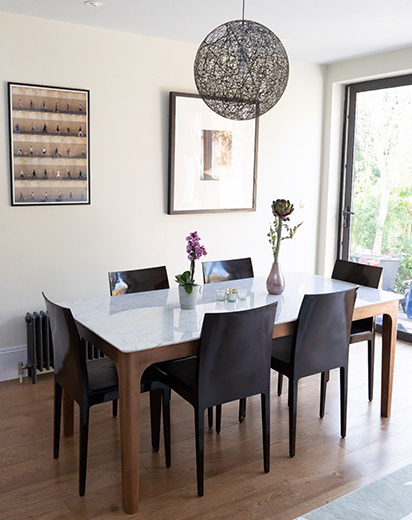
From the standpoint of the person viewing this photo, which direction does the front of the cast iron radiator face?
facing the viewer and to the right of the viewer

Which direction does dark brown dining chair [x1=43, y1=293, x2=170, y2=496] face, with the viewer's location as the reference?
facing away from the viewer and to the right of the viewer

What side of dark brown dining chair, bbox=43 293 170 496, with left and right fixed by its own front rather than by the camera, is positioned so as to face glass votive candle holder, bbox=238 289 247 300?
front

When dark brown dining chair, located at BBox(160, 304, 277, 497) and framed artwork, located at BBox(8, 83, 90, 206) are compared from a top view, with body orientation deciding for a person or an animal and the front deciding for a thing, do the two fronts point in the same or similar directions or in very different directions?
very different directions

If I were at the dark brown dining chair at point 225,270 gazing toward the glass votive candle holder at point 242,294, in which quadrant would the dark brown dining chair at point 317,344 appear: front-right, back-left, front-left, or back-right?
front-left

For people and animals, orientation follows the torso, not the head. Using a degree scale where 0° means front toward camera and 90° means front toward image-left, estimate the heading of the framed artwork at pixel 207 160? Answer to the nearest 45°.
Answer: approximately 315°

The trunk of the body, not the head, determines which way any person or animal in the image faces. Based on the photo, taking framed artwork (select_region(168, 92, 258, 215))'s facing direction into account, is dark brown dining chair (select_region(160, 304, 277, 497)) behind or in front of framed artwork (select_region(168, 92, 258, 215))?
in front

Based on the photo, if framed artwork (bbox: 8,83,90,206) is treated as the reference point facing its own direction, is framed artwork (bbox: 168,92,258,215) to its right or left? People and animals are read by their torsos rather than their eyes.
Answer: on its left

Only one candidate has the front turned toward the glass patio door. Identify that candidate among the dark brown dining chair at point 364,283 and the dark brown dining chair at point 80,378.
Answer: the dark brown dining chair at point 80,378

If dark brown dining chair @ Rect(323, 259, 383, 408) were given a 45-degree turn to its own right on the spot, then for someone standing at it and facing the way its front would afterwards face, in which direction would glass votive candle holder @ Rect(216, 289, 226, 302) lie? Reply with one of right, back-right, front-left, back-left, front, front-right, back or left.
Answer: front-left

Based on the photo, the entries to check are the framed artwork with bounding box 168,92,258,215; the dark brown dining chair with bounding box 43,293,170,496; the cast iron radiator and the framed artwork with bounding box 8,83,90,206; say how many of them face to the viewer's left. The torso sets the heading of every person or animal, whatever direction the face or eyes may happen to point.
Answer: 0

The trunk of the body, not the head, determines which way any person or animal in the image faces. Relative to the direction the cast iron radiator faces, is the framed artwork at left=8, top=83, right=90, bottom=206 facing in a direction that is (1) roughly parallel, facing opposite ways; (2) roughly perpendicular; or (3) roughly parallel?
roughly parallel

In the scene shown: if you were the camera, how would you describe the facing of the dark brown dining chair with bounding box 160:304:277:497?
facing away from the viewer and to the left of the viewer

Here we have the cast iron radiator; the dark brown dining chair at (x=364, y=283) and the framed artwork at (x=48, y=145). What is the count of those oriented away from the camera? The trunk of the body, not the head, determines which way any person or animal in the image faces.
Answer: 0

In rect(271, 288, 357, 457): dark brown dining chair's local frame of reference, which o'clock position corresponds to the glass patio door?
The glass patio door is roughly at 2 o'clock from the dark brown dining chair.

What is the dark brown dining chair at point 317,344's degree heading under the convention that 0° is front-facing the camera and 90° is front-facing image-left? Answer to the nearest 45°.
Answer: approximately 135°

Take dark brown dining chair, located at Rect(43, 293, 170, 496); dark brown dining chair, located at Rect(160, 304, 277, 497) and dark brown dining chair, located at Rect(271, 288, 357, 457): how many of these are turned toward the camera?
0

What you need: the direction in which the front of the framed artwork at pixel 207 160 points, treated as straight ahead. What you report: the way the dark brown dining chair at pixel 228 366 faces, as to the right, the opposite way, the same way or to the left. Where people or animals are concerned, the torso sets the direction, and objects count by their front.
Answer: the opposite way

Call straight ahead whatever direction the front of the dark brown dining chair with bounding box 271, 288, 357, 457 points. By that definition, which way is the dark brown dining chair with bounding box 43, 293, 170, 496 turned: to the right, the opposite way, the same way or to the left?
to the right

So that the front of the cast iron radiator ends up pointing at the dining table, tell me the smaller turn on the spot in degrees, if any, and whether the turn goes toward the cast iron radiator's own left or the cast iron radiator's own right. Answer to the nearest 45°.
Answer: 0° — it already faces it

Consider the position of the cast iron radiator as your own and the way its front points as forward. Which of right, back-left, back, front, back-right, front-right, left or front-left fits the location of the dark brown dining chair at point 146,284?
front

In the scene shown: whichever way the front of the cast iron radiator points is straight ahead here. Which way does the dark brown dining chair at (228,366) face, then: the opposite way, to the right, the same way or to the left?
the opposite way
